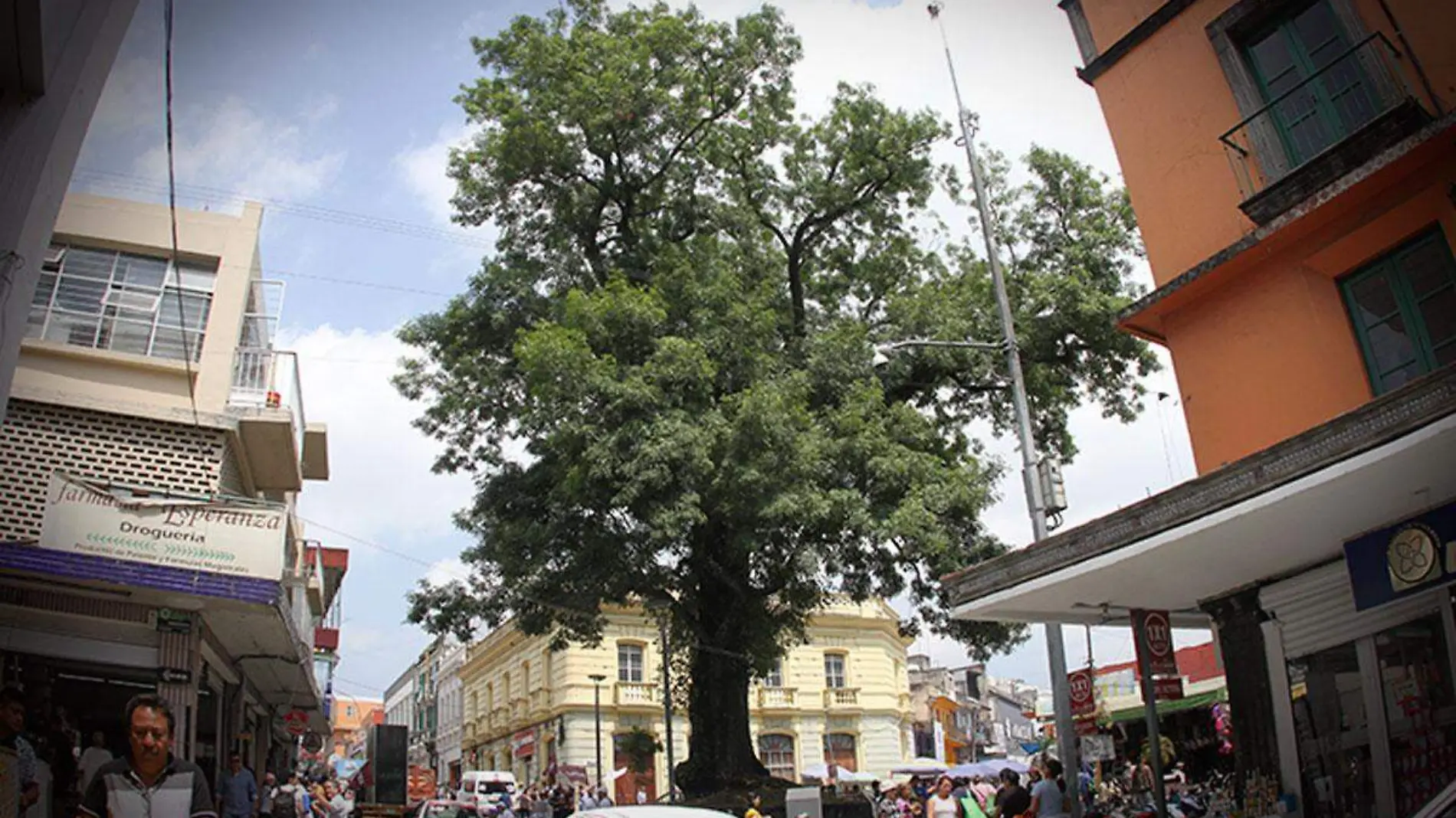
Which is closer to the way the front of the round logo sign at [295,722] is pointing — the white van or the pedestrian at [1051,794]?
the pedestrian

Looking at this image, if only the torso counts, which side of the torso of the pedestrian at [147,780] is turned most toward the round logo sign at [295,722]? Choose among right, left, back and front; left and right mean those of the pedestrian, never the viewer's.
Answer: back

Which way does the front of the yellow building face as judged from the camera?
facing the viewer

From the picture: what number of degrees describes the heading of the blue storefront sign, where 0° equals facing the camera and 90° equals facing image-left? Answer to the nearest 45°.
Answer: approximately 45°

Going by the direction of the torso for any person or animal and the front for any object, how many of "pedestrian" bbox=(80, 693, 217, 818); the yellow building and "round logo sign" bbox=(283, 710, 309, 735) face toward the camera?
3

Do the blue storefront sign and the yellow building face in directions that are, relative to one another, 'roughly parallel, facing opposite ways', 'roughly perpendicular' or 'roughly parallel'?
roughly perpendicular

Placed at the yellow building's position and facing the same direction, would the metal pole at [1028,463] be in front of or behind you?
in front

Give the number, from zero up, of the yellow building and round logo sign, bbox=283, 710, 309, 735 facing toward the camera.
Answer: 2

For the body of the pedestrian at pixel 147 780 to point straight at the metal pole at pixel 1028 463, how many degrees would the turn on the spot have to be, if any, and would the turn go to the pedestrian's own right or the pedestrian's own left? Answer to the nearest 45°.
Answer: approximately 135° to the pedestrian's own left

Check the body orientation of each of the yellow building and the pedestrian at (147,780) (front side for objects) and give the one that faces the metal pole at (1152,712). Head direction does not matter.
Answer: the yellow building

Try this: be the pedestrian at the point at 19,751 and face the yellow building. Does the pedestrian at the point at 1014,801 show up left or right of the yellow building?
right

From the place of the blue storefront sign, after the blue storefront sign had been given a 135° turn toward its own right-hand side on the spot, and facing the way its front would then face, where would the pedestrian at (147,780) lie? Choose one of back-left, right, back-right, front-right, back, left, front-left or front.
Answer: back-left

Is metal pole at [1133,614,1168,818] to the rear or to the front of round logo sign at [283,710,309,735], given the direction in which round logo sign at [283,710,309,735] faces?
to the front

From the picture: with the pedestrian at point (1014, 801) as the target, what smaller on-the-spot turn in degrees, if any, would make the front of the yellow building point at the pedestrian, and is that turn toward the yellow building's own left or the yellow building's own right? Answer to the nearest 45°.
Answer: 0° — it already faces them

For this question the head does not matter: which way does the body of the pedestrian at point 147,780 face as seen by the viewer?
toward the camera

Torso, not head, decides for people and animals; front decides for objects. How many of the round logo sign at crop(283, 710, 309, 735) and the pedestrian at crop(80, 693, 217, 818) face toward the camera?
2

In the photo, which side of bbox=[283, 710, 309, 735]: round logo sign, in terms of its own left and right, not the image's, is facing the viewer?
front
